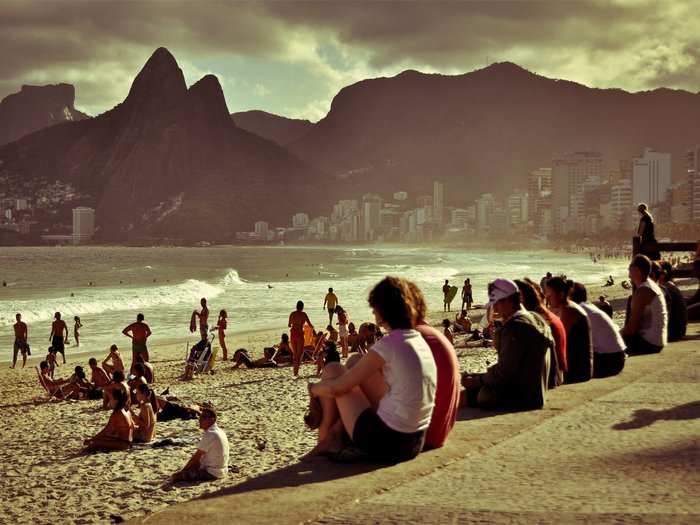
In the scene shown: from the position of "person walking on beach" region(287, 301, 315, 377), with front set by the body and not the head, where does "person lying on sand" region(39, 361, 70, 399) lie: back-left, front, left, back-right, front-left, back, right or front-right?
left

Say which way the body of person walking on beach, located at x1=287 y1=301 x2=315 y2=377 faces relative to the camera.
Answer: away from the camera

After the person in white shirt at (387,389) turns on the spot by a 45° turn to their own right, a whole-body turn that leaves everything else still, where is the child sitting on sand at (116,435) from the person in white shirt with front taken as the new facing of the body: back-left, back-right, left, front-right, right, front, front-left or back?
front-left

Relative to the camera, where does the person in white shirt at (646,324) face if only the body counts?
to the viewer's left

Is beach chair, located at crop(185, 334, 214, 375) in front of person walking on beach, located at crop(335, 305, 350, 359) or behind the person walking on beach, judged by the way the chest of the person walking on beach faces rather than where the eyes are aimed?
in front

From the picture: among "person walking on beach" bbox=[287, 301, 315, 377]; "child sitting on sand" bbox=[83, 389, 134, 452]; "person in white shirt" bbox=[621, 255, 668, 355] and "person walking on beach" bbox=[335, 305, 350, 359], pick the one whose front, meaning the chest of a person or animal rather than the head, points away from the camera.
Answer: "person walking on beach" bbox=[287, 301, 315, 377]

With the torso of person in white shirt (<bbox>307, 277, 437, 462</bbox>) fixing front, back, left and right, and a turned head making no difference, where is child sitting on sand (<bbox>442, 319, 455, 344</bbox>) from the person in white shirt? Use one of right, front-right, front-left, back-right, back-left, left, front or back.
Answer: front-right

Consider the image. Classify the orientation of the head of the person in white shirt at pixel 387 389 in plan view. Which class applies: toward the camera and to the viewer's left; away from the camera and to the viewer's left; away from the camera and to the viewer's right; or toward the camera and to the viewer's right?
away from the camera and to the viewer's left
